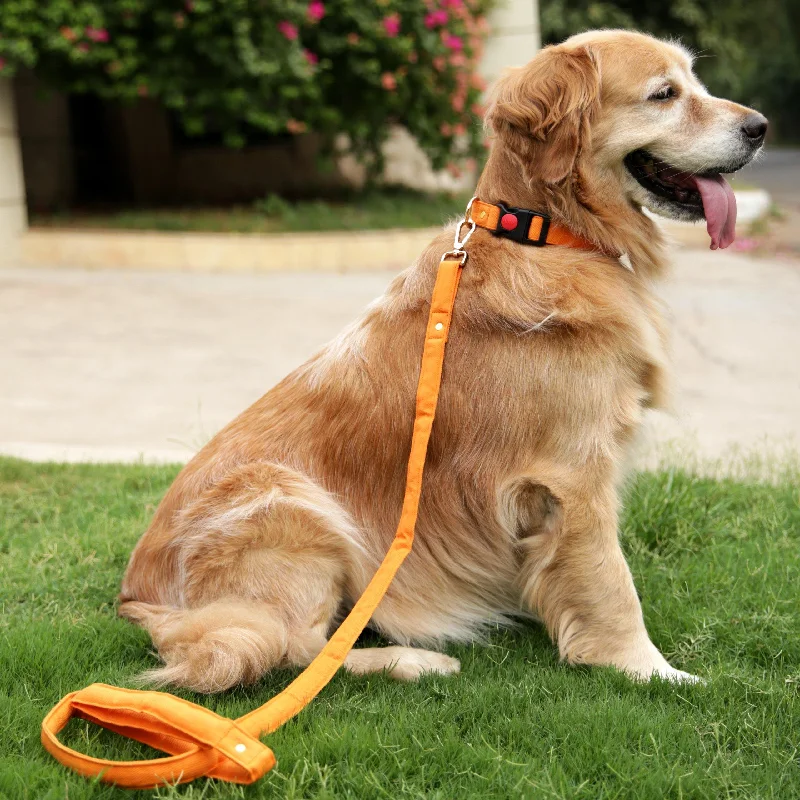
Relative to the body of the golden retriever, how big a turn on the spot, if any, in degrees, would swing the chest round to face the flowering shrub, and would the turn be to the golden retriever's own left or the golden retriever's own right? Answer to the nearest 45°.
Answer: approximately 90° to the golden retriever's own left

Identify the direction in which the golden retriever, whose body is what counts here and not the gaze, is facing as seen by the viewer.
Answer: to the viewer's right

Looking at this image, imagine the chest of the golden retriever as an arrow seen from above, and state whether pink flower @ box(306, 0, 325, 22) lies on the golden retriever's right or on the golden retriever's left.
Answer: on the golden retriever's left

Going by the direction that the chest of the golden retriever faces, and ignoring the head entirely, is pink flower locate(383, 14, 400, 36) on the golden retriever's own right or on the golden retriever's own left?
on the golden retriever's own left

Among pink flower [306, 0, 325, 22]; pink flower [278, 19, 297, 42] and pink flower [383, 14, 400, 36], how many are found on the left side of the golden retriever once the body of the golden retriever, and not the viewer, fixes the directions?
3
